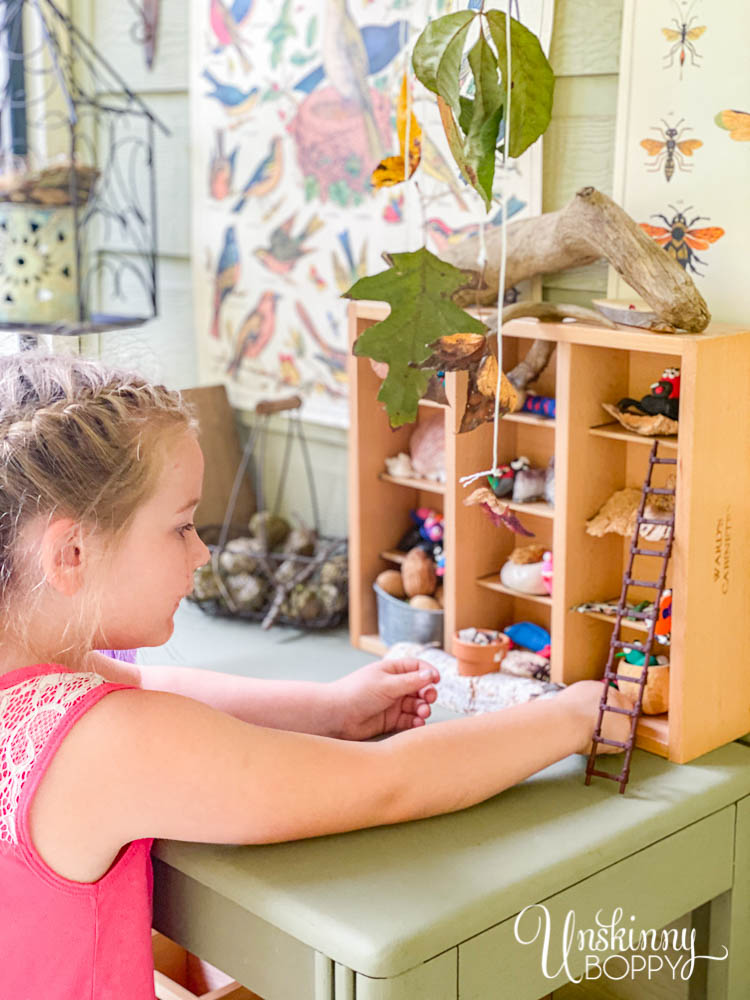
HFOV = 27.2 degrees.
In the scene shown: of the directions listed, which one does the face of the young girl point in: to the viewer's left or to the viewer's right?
to the viewer's right

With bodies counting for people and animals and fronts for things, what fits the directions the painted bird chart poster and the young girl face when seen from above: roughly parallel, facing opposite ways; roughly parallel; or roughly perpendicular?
roughly perpendicular

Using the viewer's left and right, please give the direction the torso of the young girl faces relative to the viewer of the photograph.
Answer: facing to the right of the viewer

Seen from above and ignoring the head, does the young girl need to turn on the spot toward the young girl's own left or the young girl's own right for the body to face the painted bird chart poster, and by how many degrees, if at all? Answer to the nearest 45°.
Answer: approximately 90° to the young girl's own left

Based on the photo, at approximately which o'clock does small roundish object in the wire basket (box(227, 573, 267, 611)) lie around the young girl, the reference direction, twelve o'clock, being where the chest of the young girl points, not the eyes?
The small roundish object in the wire basket is roughly at 9 o'clock from the young girl.

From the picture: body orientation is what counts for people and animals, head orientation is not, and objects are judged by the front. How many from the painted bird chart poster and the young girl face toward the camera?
1

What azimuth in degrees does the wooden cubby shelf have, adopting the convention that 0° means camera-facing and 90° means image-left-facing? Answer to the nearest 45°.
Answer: approximately 45°

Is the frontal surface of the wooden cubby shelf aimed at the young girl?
yes

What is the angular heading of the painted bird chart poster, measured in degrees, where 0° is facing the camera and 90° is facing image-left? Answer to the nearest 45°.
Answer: approximately 0°
